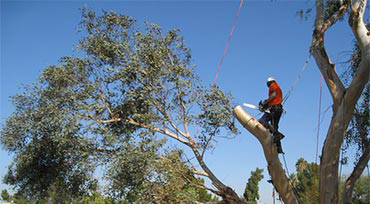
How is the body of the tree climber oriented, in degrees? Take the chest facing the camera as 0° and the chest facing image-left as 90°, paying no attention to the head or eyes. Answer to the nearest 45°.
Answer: approximately 90°

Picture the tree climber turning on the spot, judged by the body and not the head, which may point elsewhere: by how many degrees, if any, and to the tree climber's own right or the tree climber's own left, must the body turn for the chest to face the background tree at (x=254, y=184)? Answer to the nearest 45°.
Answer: approximately 90° to the tree climber's own right
